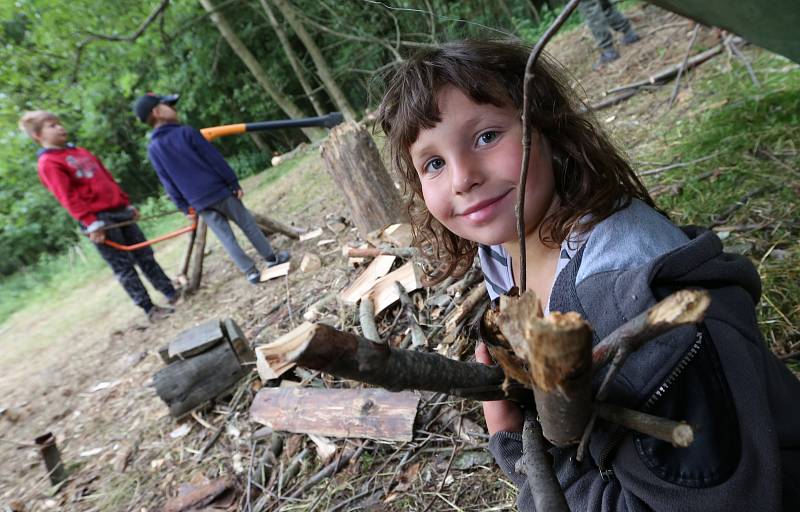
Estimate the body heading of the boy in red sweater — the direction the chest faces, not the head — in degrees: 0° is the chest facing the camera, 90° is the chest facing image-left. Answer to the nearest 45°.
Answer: approximately 315°

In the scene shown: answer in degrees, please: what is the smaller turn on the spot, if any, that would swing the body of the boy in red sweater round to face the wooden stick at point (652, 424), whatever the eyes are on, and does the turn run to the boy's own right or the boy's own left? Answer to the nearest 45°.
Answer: approximately 45° to the boy's own right

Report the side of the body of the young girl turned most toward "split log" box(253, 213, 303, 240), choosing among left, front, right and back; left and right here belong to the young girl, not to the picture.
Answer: right

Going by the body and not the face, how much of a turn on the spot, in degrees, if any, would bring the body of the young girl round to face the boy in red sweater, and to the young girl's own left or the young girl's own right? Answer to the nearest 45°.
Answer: approximately 90° to the young girl's own right

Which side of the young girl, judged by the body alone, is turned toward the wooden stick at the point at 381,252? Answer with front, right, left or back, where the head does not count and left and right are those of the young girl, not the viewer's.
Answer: right

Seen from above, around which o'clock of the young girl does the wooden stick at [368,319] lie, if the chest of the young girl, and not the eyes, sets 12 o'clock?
The wooden stick is roughly at 3 o'clock from the young girl.

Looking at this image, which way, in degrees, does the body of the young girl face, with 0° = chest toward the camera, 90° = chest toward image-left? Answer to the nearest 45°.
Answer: approximately 45°

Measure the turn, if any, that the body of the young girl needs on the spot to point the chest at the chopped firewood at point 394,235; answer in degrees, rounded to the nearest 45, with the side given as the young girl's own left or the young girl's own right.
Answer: approximately 90° to the young girl's own right

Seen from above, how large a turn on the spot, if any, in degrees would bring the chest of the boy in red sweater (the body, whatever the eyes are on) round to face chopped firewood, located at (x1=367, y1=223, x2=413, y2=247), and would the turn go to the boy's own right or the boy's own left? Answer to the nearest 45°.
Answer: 0° — they already face it
